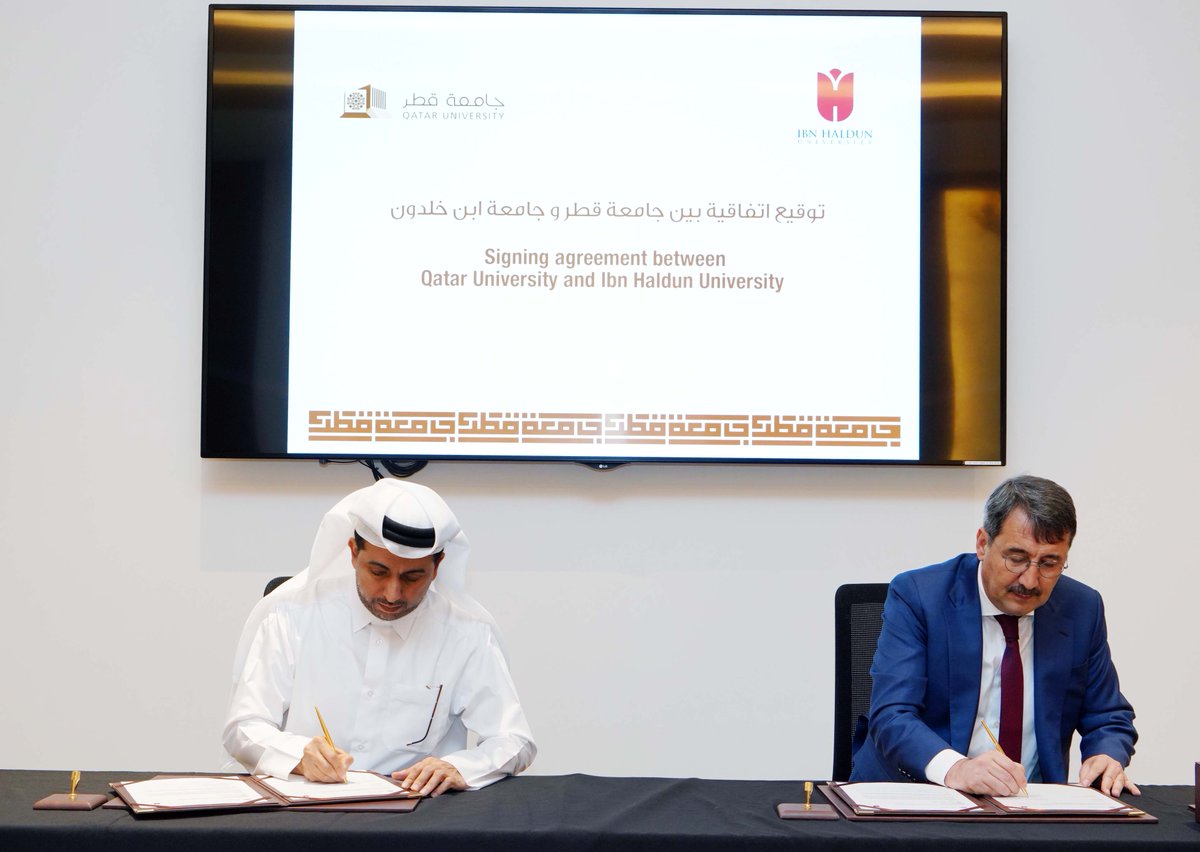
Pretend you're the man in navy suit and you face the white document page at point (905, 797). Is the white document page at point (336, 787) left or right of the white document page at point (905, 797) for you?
right

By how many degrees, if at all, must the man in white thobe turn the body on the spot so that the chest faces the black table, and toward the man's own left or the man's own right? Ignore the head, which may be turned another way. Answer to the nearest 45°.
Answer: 0° — they already face it

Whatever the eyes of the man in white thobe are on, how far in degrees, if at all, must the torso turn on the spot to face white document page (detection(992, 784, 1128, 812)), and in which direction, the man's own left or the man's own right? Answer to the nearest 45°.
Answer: approximately 45° to the man's own left

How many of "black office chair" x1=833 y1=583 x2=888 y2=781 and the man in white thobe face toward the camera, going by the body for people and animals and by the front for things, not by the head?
2

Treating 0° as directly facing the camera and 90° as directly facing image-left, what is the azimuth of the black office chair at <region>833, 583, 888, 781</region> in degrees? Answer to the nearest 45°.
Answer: approximately 0°

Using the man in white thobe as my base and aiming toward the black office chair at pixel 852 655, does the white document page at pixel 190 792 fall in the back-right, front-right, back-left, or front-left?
back-right
